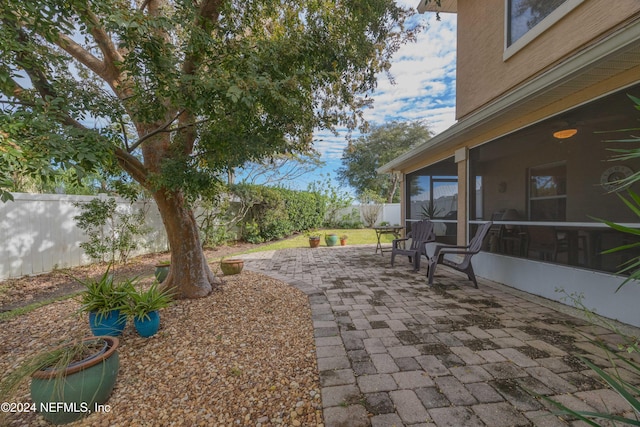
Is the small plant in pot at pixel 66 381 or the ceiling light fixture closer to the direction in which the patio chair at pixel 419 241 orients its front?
the small plant in pot

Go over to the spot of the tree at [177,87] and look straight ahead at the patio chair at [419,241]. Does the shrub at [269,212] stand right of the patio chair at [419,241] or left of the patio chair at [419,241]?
left

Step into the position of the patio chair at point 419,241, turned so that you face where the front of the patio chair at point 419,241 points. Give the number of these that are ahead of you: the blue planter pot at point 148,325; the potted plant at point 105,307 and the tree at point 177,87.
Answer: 3

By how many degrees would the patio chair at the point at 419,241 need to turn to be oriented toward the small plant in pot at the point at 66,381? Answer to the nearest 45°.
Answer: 0° — it already faces it

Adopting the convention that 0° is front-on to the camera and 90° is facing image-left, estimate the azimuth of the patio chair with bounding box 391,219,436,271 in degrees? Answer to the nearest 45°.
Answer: approximately 45°

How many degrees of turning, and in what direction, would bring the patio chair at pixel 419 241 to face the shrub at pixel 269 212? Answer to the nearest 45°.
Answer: approximately 90° to its right
